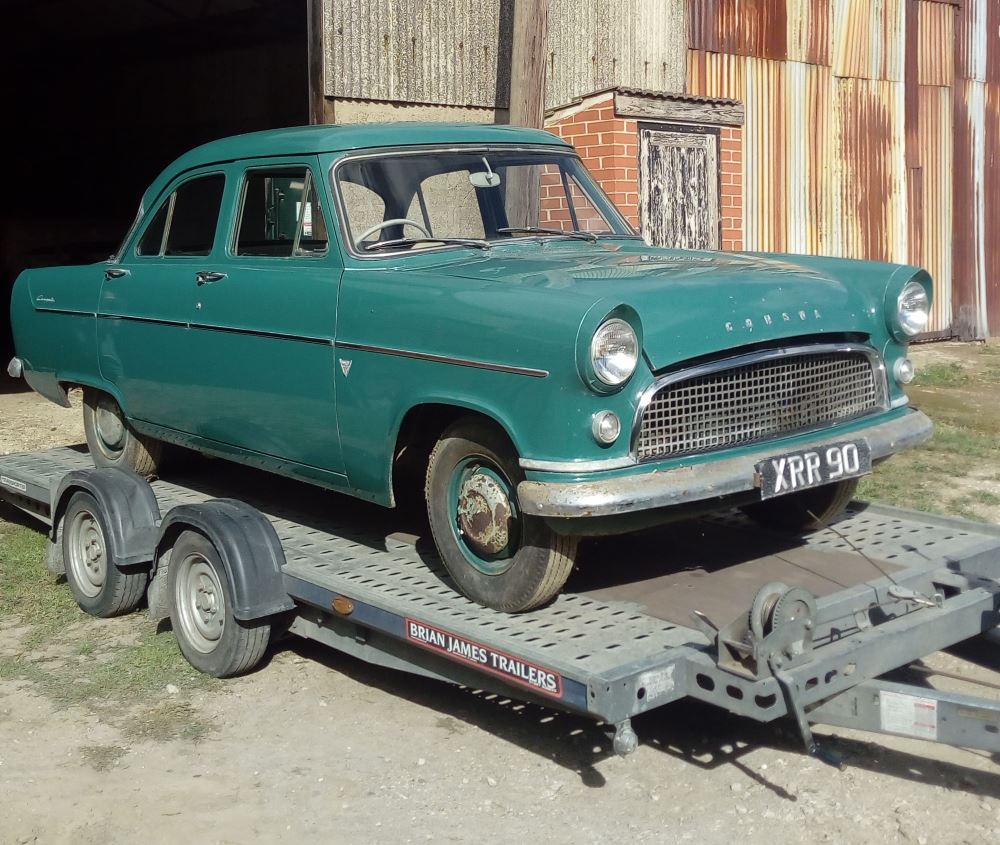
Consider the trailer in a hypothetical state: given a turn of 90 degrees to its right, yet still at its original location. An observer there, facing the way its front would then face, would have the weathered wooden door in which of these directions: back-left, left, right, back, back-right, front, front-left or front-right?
back-right

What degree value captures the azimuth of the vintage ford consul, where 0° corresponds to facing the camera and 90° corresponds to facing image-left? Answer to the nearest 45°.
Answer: approximately 315°

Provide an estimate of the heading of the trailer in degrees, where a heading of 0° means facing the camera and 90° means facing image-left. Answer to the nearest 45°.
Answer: approximately 315°
